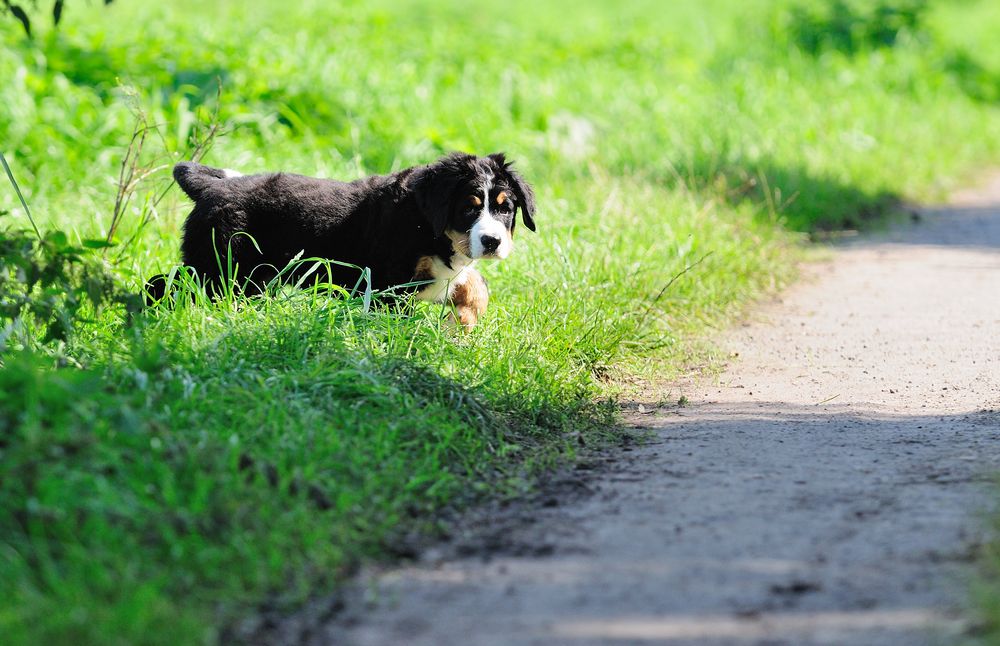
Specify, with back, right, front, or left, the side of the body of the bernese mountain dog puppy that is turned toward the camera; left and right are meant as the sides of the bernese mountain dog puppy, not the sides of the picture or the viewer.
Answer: right
